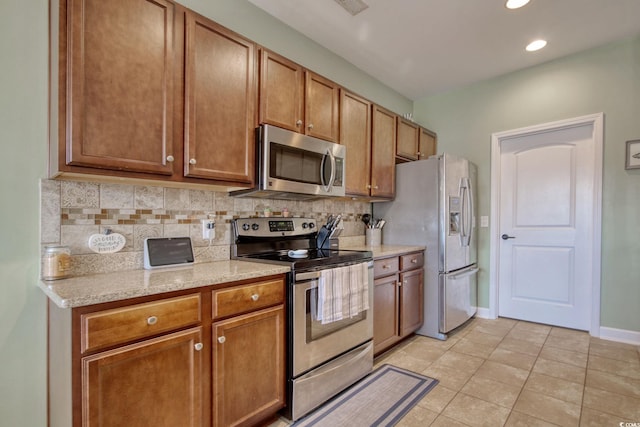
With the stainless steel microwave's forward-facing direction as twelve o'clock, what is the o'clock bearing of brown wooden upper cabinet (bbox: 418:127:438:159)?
The brown wooden upper cabinet is roughly at 9 o'clock from the stainless steel microwave.

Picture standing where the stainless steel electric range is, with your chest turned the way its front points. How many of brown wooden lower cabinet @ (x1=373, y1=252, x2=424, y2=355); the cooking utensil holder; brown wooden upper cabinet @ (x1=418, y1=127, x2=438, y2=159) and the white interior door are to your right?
0

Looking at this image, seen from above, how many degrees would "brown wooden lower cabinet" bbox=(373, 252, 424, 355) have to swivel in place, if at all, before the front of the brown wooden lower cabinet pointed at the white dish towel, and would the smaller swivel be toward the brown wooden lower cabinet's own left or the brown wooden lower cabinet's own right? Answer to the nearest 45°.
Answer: approximately 45° to the brown wooden lower cabinet's own right

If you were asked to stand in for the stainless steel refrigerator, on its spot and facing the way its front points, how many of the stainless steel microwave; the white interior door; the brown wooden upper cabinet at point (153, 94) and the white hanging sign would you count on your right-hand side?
3

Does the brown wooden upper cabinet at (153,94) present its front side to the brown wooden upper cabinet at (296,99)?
no

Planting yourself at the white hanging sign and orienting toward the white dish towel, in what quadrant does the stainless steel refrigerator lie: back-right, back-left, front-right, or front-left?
front-left

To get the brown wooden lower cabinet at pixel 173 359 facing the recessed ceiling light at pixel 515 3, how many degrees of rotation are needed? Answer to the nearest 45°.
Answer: approximately 45° to its left

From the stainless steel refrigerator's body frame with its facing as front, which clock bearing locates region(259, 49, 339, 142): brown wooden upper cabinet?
The brown wooden upper cabinet is roughly at 3 o'clock from the stainless steel refrigerator.

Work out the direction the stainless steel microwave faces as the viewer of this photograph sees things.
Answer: facing the viewer and to the right of the viewer

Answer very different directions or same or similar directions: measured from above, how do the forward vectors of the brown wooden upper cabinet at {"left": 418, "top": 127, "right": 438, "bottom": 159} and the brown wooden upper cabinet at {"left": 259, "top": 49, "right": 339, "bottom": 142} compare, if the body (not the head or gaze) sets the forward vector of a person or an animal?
same or similar directions

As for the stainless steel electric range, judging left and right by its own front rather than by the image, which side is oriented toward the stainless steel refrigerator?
left

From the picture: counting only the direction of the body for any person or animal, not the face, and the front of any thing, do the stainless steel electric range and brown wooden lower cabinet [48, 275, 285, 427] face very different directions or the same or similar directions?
same or similar directions

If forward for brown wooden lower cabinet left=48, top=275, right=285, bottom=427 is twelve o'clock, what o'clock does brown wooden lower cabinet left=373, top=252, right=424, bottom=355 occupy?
brown wooden lower cabinet left=373, top=252, right=424, bottom=355 is roughly at 10 o'clock from brown wooden lower cabinet left=48, top=275, right=285, bottom=427.

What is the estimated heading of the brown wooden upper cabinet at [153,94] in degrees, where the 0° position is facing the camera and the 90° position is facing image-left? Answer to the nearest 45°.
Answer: approximately 315°

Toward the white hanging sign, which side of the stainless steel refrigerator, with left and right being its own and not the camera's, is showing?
right

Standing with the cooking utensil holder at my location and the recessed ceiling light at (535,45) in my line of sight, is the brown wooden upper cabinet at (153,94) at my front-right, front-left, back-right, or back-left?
back-right

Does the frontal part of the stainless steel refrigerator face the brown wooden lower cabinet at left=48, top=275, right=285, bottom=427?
no

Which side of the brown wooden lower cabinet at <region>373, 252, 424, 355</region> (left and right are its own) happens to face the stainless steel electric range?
right

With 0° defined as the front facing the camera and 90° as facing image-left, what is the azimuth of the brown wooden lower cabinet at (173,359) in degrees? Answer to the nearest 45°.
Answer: approximately 315°
